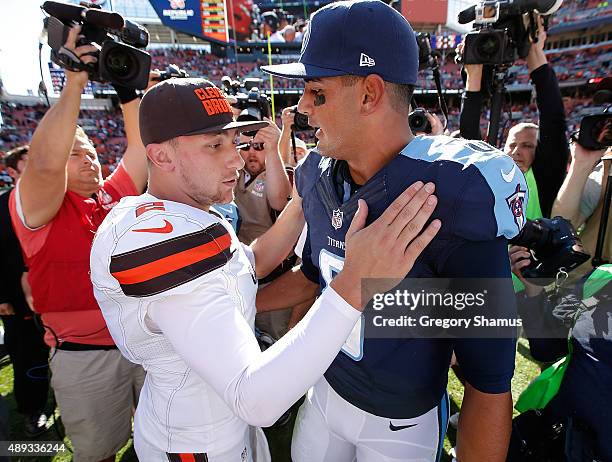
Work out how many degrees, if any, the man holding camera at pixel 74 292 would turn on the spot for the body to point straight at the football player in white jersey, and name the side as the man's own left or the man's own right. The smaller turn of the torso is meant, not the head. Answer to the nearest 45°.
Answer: approximately 45° to the man's own right

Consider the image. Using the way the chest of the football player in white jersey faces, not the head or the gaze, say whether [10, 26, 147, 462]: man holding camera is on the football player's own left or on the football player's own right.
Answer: on the football player's own left

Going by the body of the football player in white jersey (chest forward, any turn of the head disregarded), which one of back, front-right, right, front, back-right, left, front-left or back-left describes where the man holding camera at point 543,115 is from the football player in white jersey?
front-left

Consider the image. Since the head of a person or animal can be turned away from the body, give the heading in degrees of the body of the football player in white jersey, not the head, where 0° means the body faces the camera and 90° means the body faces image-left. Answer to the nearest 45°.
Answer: approximately 270°

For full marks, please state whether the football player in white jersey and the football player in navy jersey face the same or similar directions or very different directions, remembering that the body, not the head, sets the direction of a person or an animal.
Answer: very different directions

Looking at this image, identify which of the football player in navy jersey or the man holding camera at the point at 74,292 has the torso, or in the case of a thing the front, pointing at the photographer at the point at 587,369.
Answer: the man holding camera

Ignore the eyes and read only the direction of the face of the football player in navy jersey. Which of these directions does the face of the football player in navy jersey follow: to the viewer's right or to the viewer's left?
to the viewer's left

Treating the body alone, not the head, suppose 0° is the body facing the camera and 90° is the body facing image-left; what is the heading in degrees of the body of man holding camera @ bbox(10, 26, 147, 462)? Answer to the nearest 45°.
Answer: approximately 315°

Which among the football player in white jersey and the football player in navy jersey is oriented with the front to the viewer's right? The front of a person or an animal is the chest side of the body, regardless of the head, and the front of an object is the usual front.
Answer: the football player in white jersey

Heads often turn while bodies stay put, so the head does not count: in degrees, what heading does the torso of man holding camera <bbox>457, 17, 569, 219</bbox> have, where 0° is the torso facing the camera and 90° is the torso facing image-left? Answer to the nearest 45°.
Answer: approximately 45°

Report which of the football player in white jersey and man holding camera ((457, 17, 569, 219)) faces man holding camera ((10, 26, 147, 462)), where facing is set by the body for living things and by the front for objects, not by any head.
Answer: man holding camera ((457, 17, 569, 219))

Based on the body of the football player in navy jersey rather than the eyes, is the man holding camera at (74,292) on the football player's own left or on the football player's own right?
on the football player's own right
